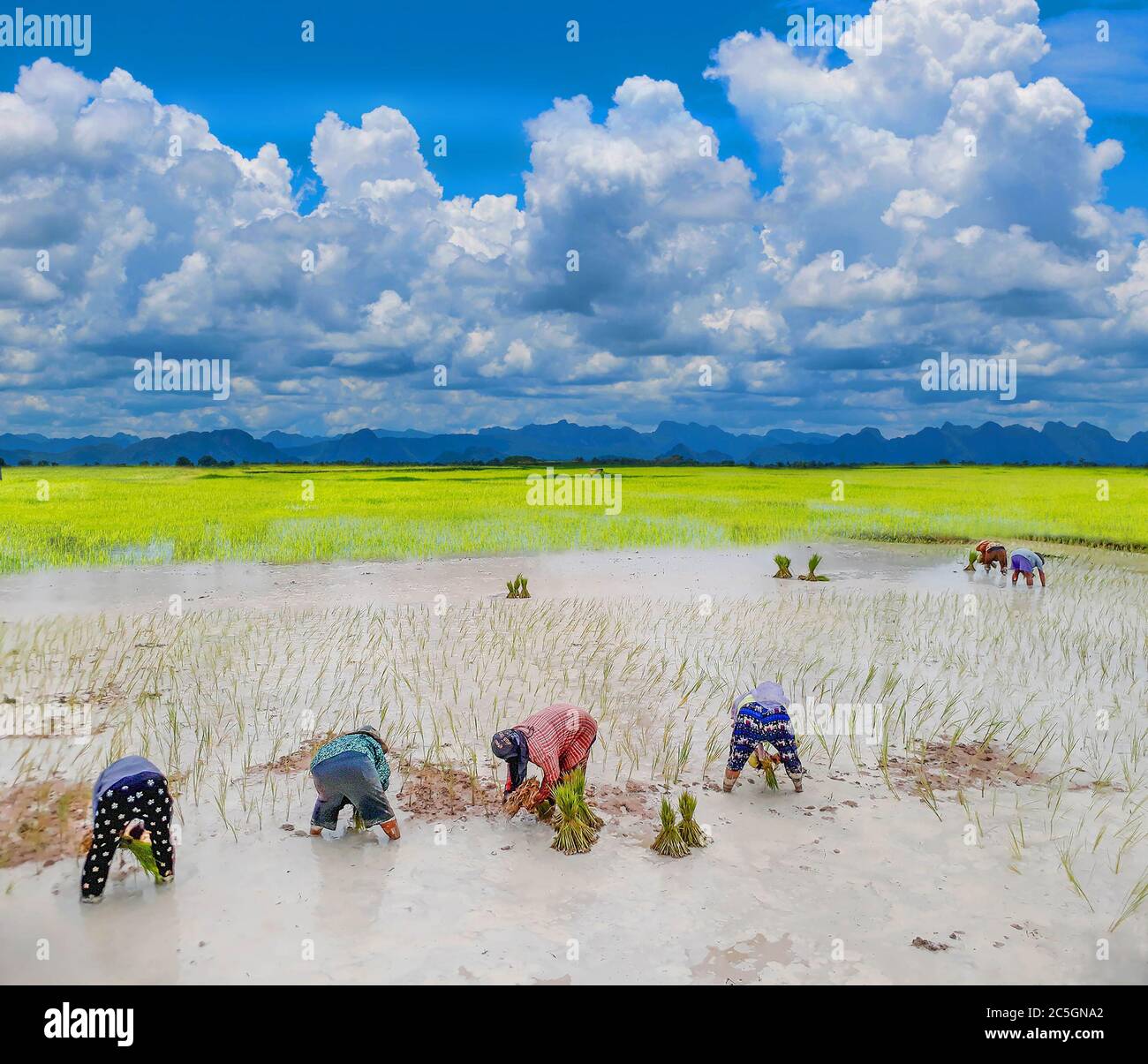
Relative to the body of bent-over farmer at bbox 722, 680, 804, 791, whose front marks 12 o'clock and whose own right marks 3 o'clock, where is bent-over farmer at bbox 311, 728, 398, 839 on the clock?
bent-over farmer at bbox 311, 728, 398, 839 is roughly at 8 o'clock from bent-over farmer at bbox 722, 680, 804, 791.

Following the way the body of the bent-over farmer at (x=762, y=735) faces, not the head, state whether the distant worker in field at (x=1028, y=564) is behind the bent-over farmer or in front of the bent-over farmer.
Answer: in front

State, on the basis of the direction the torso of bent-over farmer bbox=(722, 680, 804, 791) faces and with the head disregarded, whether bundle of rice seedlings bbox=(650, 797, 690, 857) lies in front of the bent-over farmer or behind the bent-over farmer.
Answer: behind

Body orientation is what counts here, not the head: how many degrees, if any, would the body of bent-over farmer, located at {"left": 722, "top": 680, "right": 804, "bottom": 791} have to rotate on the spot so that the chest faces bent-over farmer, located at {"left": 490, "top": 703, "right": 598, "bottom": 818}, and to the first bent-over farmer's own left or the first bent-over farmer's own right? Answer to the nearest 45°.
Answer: approximately 135° to the first bent-over farmer's own left

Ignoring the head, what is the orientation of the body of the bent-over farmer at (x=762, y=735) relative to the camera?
away from the camera

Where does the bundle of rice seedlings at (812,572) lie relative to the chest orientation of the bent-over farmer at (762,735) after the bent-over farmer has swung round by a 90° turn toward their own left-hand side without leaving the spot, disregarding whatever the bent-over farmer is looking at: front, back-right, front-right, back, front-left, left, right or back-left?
right

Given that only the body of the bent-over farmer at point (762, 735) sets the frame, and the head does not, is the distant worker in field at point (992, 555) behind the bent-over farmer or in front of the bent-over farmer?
in front

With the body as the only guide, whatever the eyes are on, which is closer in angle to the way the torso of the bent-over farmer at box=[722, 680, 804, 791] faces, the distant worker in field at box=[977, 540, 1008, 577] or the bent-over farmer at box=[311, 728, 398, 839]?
the distant worker in field

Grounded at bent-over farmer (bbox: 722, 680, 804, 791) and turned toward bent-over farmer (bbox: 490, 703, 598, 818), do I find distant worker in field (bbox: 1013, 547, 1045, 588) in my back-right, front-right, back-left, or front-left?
back-right
